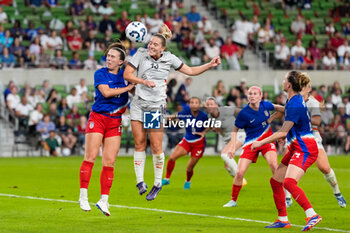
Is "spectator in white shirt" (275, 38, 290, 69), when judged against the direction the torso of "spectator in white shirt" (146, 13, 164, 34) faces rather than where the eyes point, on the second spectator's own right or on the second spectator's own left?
on the second spectator's own left

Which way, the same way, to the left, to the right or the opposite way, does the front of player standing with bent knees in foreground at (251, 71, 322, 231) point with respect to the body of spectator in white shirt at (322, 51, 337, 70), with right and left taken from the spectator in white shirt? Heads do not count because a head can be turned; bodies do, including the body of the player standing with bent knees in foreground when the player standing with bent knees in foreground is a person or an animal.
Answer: to the right

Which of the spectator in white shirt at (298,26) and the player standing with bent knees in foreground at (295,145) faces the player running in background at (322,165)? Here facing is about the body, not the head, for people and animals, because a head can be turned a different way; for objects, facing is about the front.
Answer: the spectator in white shirt

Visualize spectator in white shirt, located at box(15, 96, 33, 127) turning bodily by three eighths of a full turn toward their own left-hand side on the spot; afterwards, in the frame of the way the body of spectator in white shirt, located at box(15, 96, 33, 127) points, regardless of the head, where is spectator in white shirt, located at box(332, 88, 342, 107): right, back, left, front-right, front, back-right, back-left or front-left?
front-right

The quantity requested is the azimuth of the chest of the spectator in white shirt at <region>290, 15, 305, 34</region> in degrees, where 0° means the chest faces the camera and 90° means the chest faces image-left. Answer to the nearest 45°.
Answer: approximately 0°

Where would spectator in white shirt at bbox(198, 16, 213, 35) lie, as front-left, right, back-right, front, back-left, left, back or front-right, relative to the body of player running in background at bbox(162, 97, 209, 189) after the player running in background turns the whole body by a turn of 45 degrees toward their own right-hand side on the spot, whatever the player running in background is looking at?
back-right

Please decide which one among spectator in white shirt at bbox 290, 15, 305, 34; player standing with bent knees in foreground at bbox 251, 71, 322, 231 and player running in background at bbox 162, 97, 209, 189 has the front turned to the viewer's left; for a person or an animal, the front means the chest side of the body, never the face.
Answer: player standing with bent knees in foreground at bbox 251, 71, 322, 231

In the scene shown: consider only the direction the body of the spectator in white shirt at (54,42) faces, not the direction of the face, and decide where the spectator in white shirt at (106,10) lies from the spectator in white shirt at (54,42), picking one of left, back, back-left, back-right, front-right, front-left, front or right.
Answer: back-left
